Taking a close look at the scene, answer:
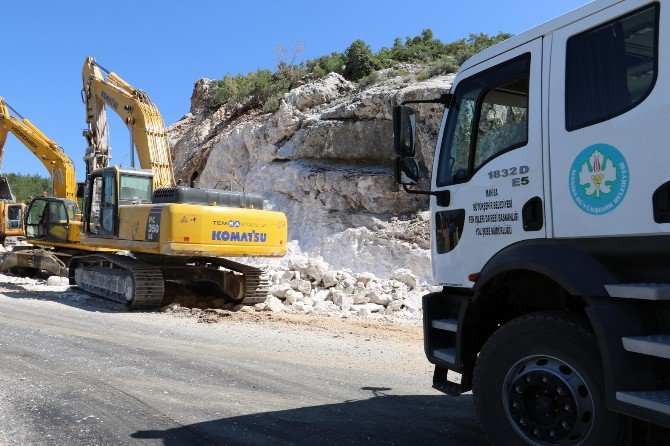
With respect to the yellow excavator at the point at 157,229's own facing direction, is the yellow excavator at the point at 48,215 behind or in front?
in front

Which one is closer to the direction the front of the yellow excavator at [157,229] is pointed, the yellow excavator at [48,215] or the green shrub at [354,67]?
the yellow excavator

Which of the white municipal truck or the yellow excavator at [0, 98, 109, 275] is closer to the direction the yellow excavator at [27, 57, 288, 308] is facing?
the yellow excavator

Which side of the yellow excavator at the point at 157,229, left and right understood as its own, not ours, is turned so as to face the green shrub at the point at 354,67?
right

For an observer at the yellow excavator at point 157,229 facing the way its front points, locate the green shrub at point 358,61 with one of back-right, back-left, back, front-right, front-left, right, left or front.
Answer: right

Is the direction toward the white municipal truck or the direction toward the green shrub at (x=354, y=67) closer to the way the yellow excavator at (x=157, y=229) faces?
the green shrub

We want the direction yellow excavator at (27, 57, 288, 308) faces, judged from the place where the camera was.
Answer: facing away from the viewer and to the left of the viewer

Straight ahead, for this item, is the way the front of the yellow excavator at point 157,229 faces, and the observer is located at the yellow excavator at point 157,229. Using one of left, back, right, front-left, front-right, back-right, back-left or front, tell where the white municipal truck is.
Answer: back-left
